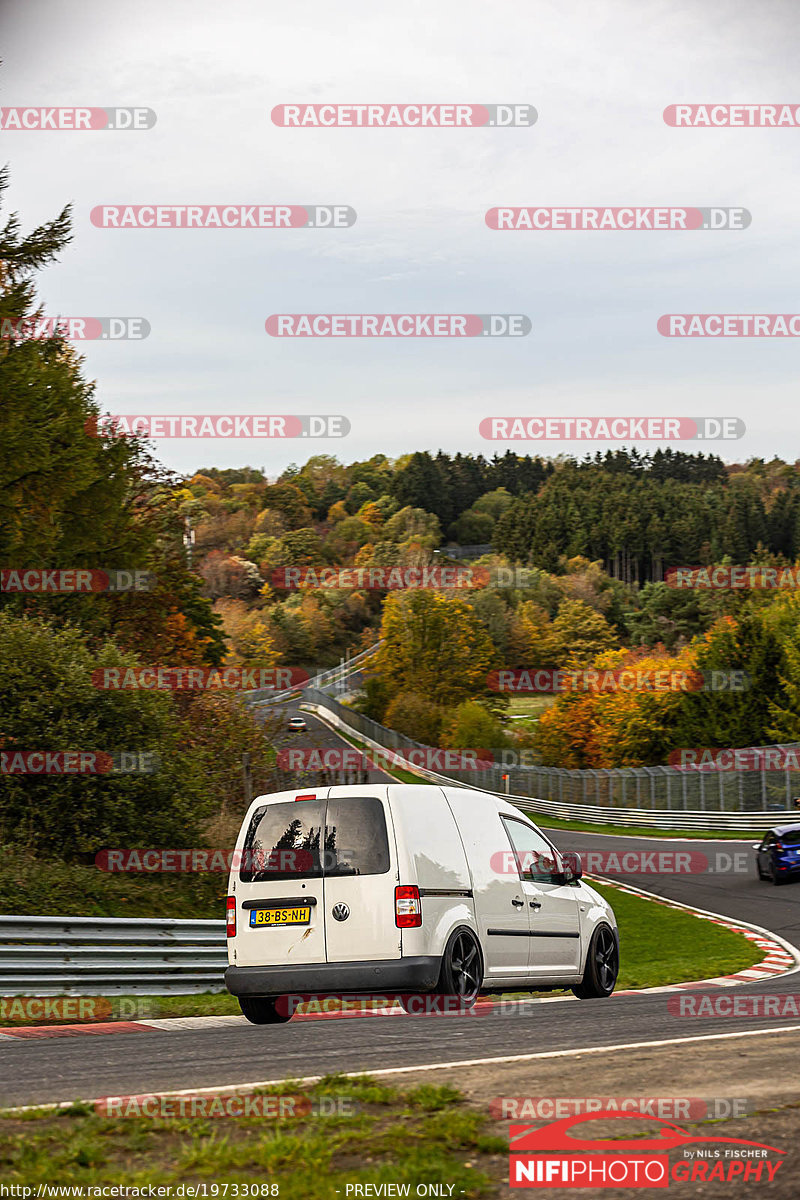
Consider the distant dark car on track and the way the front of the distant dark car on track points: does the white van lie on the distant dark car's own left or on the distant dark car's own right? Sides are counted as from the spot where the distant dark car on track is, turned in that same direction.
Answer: on the distant dark car's own left

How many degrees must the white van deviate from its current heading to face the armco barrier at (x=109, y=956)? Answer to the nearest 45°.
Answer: approximately 90° to its left

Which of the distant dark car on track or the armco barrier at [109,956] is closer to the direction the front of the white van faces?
the distant dark car on track

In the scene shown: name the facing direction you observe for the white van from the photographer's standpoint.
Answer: facing away from the viewer and to the right of the viewer
